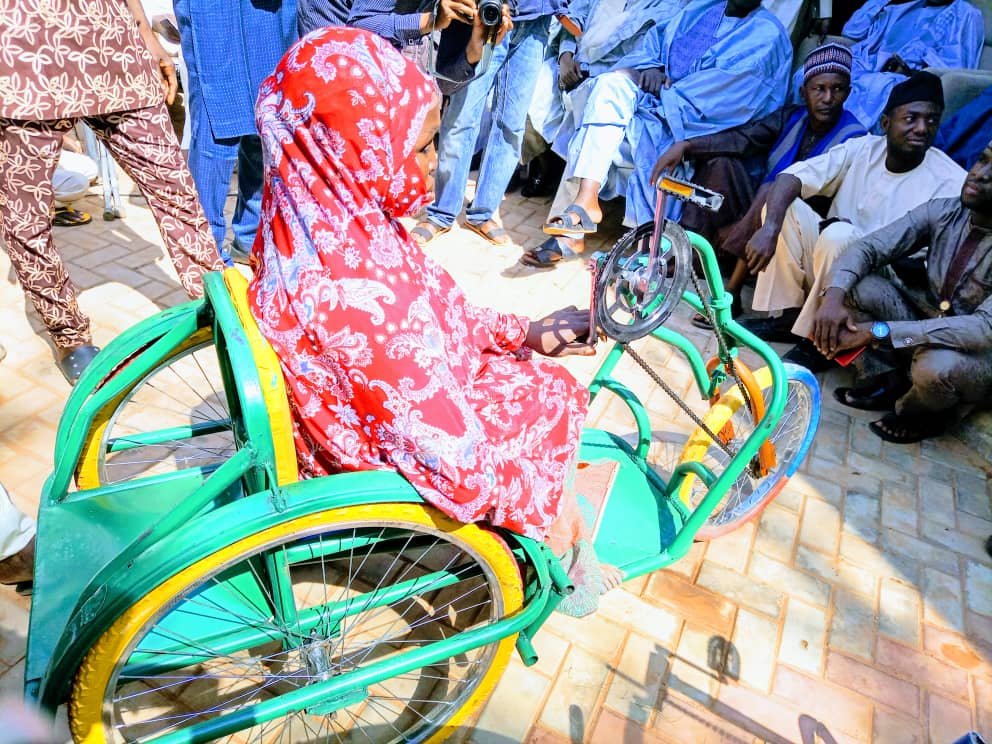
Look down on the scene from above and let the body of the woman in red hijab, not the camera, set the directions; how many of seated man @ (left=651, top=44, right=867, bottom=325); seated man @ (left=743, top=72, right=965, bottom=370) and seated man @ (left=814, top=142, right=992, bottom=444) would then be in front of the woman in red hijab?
3

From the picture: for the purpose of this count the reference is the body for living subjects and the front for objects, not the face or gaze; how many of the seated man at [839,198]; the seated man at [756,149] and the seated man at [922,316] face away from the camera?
0

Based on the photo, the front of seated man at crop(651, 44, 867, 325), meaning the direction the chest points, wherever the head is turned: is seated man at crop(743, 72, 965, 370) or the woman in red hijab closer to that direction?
the woman in red hijab

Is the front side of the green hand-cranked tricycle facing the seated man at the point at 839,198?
yes

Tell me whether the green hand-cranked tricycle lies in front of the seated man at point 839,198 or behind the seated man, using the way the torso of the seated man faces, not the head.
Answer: in front

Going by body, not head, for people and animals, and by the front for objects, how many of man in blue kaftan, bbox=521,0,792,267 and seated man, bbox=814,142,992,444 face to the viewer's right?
0

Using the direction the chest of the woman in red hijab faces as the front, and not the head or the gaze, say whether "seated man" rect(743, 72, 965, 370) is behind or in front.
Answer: in front

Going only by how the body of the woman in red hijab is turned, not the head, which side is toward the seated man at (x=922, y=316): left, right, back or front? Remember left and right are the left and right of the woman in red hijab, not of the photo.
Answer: front

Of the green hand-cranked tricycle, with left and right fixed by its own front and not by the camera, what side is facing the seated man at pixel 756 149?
front

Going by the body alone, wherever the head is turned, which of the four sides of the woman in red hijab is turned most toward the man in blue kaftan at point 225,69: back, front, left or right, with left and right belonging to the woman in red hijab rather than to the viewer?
left

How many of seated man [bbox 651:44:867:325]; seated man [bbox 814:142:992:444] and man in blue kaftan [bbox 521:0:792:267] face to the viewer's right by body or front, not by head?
0

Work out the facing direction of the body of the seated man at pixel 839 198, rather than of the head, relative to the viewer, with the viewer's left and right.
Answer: facing the viewer and to the left of the viewer

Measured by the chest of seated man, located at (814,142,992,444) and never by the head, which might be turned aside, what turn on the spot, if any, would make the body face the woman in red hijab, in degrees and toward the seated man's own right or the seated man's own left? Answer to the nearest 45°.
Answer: approximately 45° to the seated man's own left

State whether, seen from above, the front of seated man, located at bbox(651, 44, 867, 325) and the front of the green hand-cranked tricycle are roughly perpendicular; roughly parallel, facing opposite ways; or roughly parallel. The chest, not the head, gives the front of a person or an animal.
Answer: roughly parallel, facing opposite ways

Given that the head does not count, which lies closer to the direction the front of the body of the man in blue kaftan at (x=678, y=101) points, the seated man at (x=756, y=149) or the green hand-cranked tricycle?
the green hand-cranked tricycle

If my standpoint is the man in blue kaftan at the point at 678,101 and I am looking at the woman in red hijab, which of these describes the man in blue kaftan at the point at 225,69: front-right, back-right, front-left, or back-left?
front-right

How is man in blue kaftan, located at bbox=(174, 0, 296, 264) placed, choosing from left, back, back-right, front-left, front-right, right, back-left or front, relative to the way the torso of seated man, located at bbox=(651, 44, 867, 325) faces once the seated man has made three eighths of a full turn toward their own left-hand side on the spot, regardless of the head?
back-right
